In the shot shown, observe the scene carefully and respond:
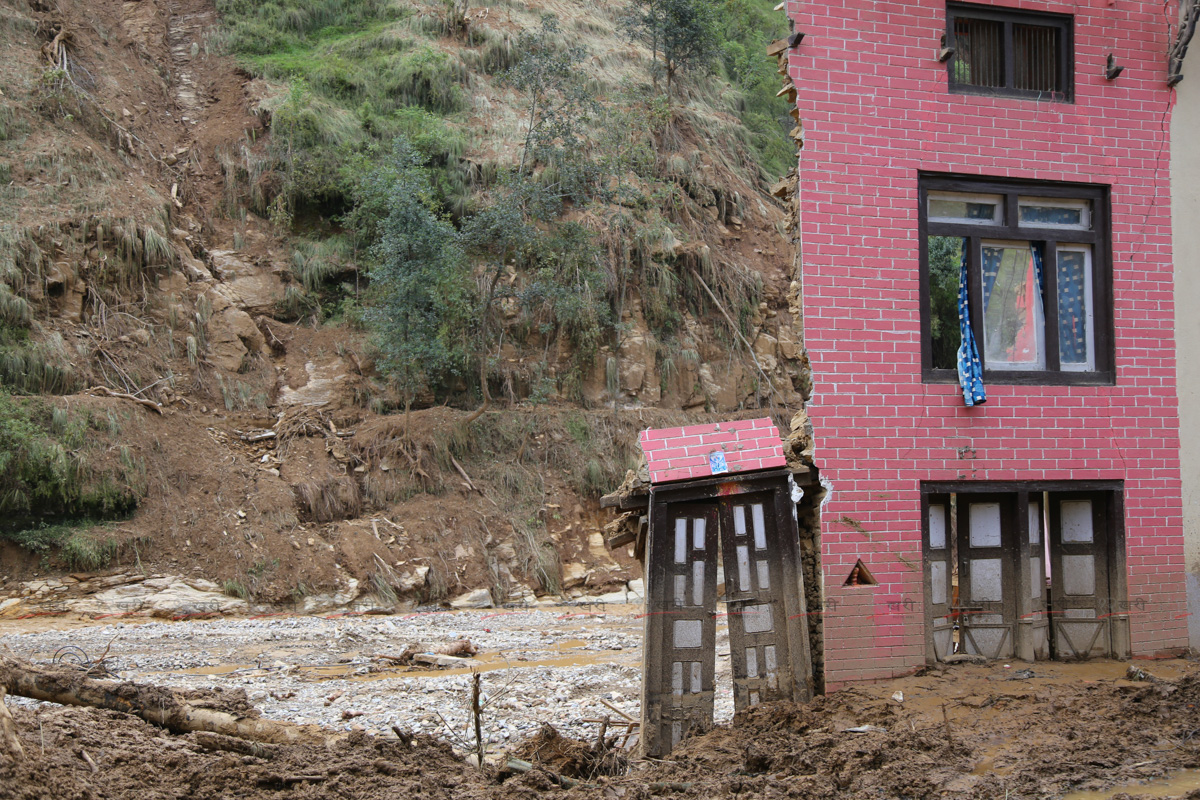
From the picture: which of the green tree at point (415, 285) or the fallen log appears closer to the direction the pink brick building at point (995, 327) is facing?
the fallen log

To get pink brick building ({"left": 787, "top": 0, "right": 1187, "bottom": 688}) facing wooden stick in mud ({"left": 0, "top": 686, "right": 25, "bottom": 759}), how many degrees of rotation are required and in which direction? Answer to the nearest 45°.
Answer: approximately 45° to its right

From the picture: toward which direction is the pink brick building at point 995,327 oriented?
toward the camera

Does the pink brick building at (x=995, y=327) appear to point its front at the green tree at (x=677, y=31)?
no

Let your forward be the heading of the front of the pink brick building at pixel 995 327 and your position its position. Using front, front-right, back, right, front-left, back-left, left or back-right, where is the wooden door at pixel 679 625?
front-right

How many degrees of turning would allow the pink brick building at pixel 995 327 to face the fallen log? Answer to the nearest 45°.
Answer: approximately 45° to its right

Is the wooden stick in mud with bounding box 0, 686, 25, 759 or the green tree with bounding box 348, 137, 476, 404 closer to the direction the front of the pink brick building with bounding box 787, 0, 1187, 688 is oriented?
the wooden stick in mud

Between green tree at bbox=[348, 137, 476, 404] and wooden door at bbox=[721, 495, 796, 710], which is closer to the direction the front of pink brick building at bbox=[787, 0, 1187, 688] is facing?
the wooden door

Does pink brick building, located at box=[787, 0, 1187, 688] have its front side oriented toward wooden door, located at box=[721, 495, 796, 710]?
no

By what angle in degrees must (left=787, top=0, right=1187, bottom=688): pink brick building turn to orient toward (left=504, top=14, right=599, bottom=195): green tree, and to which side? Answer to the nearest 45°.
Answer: approximately 135° to its right

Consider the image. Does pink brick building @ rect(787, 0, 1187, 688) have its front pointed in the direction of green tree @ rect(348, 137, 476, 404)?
no

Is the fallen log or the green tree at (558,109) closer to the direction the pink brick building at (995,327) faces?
the fallen log

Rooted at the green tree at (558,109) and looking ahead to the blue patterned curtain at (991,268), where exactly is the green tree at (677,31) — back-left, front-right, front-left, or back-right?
back-left
